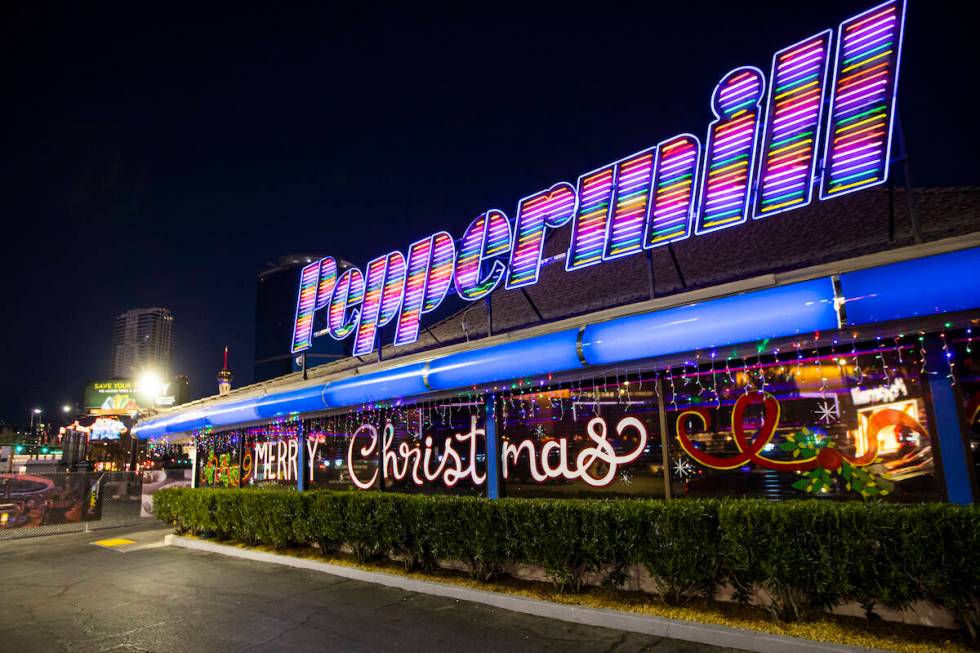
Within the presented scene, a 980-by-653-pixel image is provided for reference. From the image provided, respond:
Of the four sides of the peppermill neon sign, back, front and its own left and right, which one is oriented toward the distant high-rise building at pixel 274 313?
right

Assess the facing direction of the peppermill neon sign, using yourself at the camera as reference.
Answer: facing the viewer and to the left of the viewer

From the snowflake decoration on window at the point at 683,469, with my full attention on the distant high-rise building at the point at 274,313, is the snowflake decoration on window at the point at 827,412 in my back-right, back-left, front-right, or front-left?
back-right
